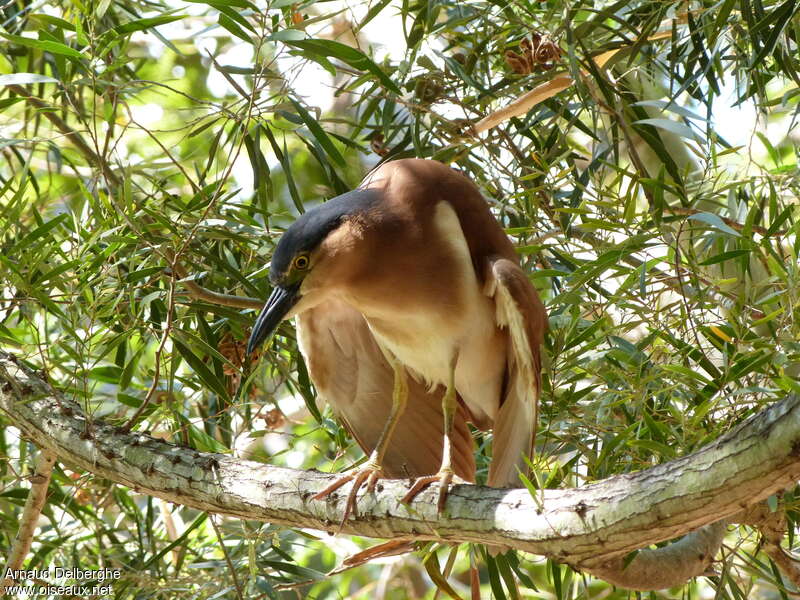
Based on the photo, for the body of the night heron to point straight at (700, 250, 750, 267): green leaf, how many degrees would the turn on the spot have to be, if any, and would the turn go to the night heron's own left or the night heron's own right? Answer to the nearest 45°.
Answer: approximately 90° to the night heron's own left

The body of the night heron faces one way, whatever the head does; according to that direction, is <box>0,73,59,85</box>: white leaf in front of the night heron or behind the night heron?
in front

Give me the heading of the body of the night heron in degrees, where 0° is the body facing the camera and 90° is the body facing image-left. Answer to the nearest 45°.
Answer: approximately 45°

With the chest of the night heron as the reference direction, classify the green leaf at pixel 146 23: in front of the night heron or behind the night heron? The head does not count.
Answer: in front
